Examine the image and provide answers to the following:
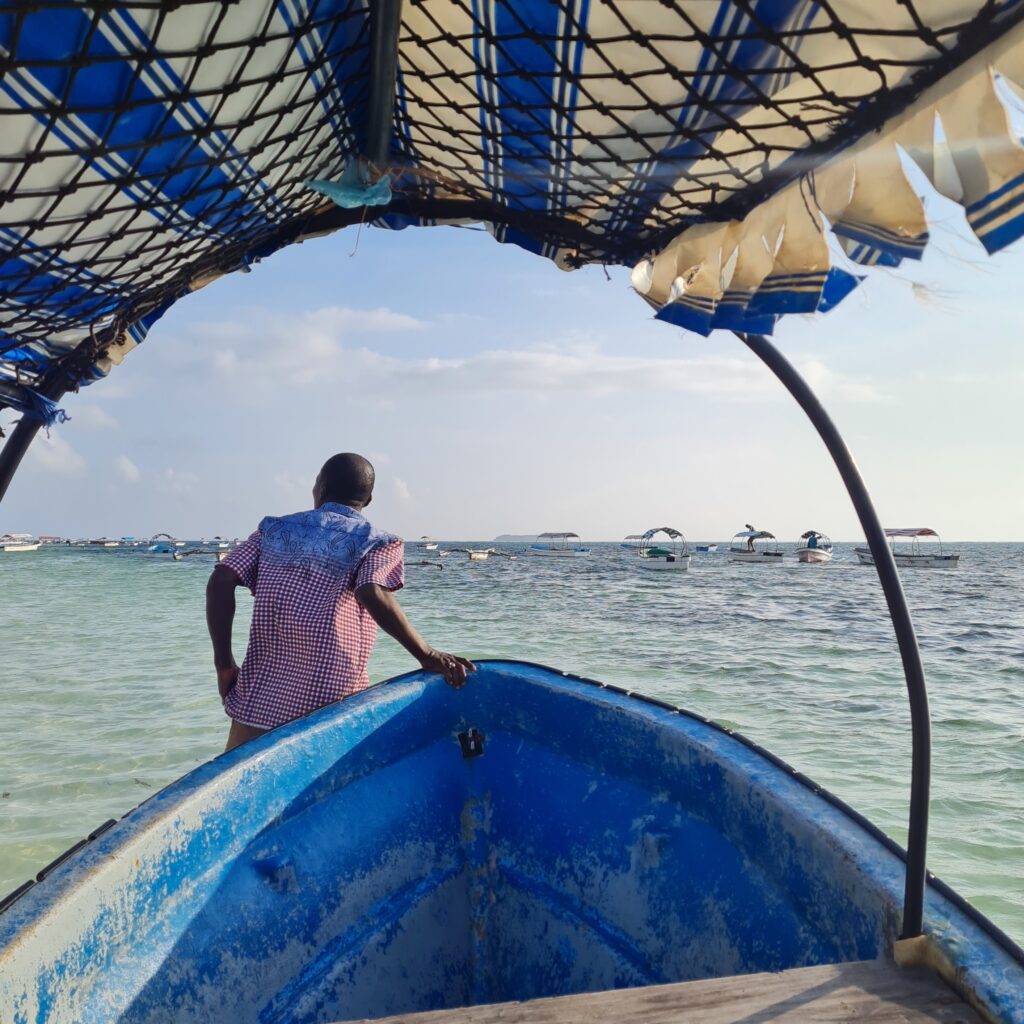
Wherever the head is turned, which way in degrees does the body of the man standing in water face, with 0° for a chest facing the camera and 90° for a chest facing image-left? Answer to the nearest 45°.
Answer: approximately 180°

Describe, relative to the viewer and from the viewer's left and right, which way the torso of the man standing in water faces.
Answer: facing away from the viewer
